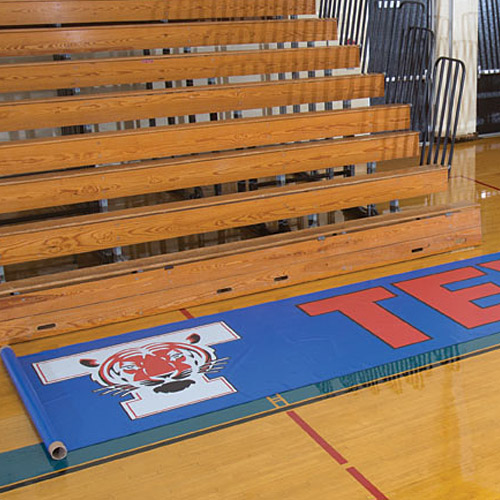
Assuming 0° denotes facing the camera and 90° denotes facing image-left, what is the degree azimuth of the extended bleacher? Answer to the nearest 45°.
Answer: approximately 315°
